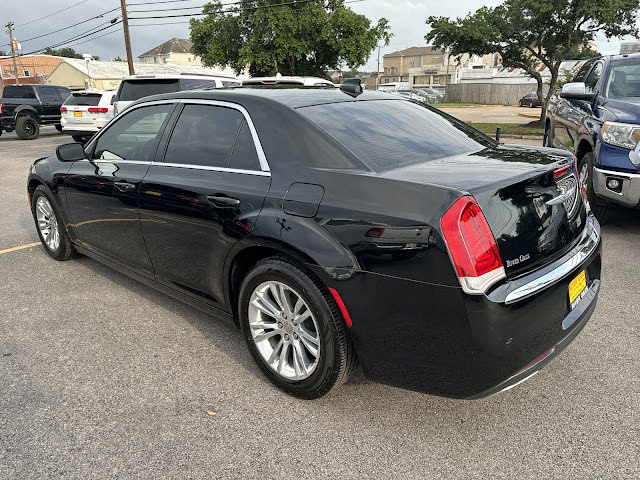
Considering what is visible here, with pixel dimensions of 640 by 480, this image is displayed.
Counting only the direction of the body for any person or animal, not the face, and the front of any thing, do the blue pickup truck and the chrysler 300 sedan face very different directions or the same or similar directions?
very different directions

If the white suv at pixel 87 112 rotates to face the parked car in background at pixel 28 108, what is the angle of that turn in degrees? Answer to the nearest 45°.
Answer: approximately 45° to its left

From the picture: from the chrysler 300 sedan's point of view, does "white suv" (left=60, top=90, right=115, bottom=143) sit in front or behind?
in front

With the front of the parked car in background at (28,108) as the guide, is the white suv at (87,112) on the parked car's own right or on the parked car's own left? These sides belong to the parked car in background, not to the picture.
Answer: on the parked car's own right

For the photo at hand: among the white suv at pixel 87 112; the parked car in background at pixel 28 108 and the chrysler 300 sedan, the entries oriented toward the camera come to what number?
0

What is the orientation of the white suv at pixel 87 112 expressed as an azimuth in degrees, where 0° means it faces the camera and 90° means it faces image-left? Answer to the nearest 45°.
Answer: approximately 225°

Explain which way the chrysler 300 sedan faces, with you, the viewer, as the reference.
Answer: facing away from the viewer and to the left of the viewer

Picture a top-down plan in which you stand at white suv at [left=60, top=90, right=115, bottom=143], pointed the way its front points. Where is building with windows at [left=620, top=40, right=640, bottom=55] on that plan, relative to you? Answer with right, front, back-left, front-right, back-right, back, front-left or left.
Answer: front-right

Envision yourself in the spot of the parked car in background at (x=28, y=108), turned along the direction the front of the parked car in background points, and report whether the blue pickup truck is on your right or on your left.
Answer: on your right
